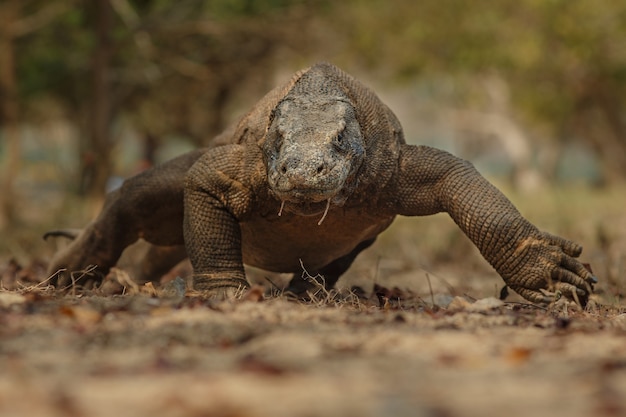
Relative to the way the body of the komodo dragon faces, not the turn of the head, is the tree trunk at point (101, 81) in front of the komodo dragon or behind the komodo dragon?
behind

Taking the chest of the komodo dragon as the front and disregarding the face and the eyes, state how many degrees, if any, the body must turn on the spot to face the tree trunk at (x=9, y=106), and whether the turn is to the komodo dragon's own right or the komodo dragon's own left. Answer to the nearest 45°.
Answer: approximately 135° to the komodo dragon's own right

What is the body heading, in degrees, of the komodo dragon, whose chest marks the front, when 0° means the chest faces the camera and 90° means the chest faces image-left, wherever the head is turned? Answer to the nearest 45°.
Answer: approximately 0°
